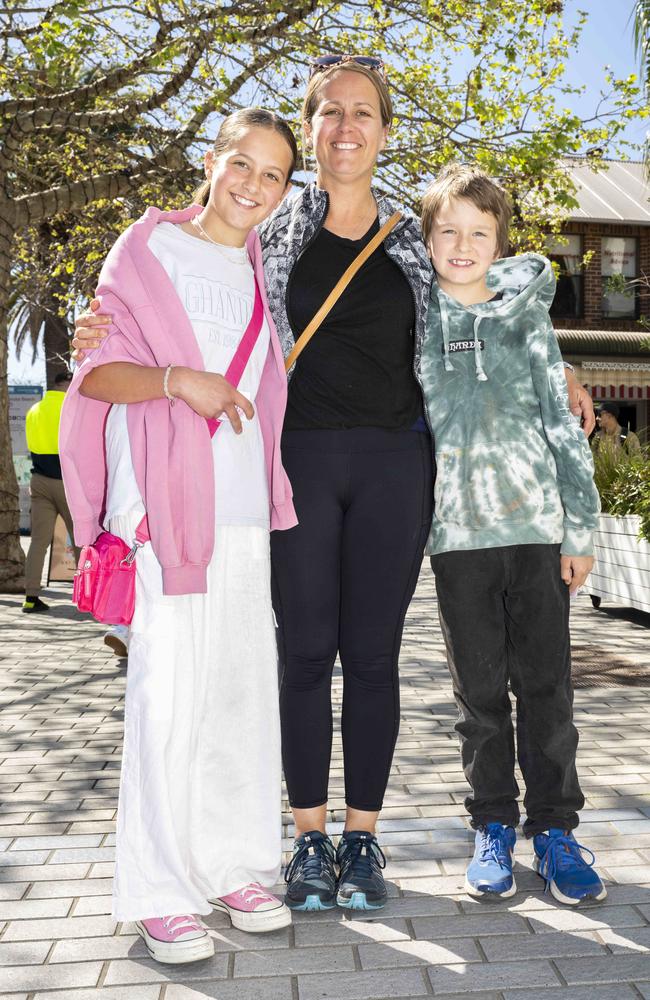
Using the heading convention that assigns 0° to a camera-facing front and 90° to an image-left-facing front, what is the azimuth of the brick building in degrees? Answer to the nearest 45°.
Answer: approximately 0°

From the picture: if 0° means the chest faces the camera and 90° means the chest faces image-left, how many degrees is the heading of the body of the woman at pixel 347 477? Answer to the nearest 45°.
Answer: approximately 0°

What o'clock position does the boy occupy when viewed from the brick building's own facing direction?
The boy is roughly at 12 o'clock from the brick building.

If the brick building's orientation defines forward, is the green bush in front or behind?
in front

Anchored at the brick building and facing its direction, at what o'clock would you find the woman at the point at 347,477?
The woman is roughly at 12 o'clock from the brick building.

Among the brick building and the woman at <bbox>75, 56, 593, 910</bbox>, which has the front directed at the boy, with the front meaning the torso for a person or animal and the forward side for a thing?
the brick building

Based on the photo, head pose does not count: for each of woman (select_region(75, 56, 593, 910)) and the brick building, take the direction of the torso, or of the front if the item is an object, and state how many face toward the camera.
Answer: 2

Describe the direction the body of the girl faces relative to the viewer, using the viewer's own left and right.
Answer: facing the viewer and to the right of the viewer

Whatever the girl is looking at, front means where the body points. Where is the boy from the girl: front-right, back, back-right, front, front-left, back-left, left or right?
front-left

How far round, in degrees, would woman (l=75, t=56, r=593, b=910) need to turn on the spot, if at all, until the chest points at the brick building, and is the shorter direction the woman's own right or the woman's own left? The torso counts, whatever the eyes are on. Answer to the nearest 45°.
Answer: approximately 180°
